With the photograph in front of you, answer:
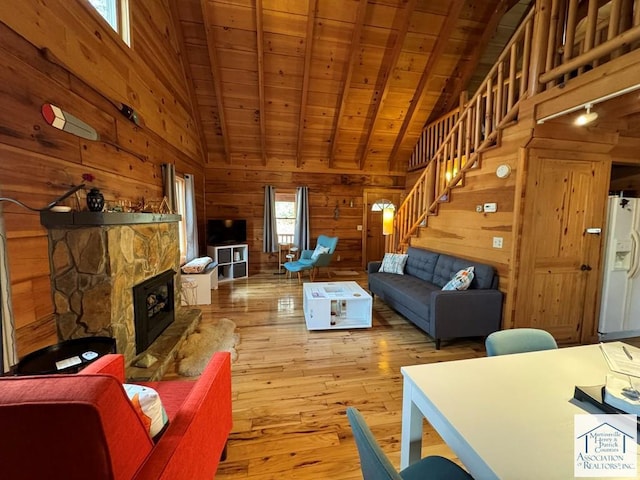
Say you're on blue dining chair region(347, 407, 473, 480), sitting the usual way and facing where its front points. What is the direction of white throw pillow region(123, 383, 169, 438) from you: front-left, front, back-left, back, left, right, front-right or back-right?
back

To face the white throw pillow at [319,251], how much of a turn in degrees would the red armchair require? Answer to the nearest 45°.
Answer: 0° — it already faces it

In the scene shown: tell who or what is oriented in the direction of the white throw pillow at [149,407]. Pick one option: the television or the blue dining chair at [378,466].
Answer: the television

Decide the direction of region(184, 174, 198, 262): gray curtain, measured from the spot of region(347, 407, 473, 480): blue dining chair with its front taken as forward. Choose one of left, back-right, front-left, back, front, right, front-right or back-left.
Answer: back-left

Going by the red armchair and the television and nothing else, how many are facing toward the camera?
1

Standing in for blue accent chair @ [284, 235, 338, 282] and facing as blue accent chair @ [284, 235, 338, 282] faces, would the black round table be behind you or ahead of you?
ahead

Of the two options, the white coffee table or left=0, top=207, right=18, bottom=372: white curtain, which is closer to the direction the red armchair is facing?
the white coffee table

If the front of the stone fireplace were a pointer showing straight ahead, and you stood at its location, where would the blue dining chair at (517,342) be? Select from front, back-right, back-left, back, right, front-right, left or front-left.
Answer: front

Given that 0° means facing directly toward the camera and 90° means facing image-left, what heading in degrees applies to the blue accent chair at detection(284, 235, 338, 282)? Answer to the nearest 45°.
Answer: approximately 45°

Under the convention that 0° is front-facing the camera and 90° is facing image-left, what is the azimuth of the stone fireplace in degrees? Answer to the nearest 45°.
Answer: approximately 315°

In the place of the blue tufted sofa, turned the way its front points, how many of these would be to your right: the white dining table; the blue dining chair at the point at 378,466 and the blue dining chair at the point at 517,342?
0

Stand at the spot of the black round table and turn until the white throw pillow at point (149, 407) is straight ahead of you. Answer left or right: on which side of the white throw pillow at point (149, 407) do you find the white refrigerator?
left

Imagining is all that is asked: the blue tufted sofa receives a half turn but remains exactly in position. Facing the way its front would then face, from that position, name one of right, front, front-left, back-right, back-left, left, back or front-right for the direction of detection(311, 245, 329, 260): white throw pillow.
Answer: left

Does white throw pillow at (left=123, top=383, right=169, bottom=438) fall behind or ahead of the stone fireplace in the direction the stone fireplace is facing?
ahead

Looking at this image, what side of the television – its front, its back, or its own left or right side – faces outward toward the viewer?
front

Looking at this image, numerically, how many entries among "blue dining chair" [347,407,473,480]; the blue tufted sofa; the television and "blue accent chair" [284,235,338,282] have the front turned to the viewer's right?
1

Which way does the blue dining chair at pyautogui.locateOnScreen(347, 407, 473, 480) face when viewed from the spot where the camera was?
facing to the right of the viewer

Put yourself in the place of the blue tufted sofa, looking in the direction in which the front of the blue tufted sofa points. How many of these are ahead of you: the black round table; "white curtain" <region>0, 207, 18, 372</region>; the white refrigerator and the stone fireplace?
3
